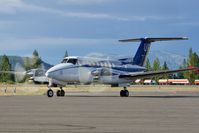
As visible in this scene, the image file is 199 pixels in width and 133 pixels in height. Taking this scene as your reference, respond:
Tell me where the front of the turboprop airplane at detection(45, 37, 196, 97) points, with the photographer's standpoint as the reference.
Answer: facing the viewer and to the left of the viewer
